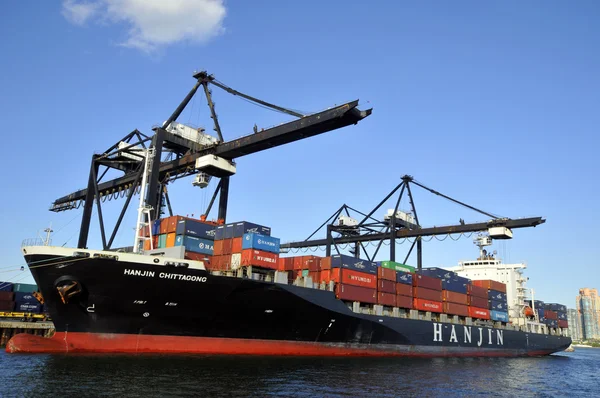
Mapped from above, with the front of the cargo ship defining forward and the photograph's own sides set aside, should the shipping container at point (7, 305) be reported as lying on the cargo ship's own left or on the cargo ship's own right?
on the cargo ship's own right

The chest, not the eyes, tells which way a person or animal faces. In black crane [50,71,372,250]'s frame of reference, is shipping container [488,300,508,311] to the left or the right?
on its left

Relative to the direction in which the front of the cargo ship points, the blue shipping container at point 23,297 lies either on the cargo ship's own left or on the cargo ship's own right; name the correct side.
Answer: on the cargo ship's own right

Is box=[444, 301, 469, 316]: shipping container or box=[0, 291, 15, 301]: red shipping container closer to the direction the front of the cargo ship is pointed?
the red shipping container

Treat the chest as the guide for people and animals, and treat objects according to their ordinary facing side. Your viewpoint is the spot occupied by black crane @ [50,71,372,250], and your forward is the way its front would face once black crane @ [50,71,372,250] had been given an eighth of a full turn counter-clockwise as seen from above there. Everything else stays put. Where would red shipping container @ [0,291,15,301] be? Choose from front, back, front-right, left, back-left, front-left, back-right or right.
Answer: back-left

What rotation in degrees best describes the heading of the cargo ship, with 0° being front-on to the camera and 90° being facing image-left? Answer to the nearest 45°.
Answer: approximately 45°

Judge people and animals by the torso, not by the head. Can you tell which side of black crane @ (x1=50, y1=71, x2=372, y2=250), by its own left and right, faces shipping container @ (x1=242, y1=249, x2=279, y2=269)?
front

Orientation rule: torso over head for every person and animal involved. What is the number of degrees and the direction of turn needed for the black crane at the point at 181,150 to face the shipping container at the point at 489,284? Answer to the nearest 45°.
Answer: approximately 45° to its left

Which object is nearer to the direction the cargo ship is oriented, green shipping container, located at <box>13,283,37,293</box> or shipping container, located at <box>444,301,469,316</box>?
the green shipping container

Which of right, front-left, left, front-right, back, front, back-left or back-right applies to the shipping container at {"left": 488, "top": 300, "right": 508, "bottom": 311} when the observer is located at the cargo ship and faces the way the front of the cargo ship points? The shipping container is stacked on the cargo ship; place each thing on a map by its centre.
back

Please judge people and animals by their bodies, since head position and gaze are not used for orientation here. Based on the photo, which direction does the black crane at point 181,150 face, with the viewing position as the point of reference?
facing the viewer and to the right of the viewer

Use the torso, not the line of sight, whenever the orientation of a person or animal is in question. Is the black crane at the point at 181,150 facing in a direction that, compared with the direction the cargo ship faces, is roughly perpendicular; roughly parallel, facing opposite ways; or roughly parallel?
roughly perpendicular
